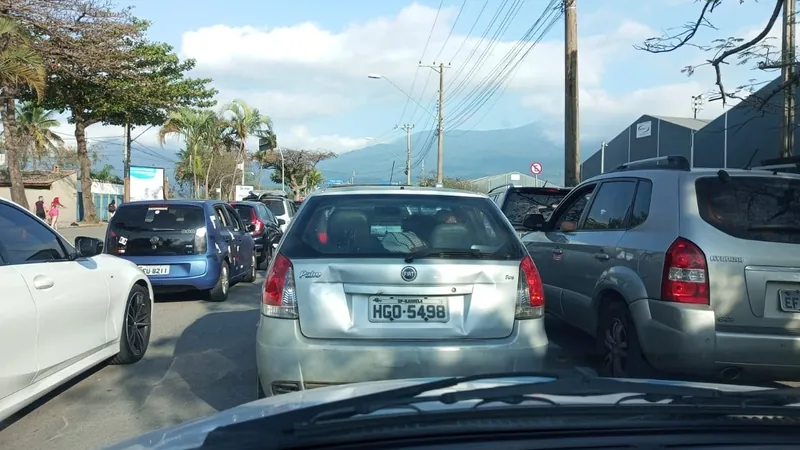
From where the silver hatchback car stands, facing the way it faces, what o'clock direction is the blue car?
The blue car is roughly at 11 o'clock from the silver hatchback car.

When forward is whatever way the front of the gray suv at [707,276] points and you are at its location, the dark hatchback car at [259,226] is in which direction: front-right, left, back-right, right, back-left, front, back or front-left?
front

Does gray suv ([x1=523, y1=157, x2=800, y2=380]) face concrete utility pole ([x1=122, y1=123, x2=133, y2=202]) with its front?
yes

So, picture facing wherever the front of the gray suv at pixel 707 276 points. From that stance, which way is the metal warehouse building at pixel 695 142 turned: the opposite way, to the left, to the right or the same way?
to the left

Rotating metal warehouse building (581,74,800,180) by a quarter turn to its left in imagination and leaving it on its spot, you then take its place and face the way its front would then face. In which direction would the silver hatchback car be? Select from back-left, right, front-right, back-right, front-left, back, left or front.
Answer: front-right

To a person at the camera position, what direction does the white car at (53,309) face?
facing away from the viewer and to the right of the viewer

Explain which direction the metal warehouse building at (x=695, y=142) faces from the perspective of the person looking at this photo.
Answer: facing the viewer and to the left of the viewer

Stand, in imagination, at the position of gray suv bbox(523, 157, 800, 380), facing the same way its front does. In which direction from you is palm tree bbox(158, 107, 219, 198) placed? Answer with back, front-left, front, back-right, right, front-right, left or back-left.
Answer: front

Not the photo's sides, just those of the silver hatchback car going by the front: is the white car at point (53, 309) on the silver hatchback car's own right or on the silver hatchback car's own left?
on the silver hatchback car's own left

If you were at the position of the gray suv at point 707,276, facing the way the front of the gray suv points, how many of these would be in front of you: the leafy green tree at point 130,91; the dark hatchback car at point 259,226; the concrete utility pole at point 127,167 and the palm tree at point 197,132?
4

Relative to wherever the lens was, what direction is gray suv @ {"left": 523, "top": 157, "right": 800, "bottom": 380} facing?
facing away from the viewer and to the left of the viewer

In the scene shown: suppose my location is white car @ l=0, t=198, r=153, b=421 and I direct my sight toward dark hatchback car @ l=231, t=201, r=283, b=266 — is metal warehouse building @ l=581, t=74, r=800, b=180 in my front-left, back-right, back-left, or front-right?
front-right

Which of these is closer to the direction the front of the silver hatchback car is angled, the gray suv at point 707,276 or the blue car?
the blue car

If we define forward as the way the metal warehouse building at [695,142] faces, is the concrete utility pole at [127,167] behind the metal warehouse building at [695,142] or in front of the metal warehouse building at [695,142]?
in front

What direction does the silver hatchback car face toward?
away from the camera
